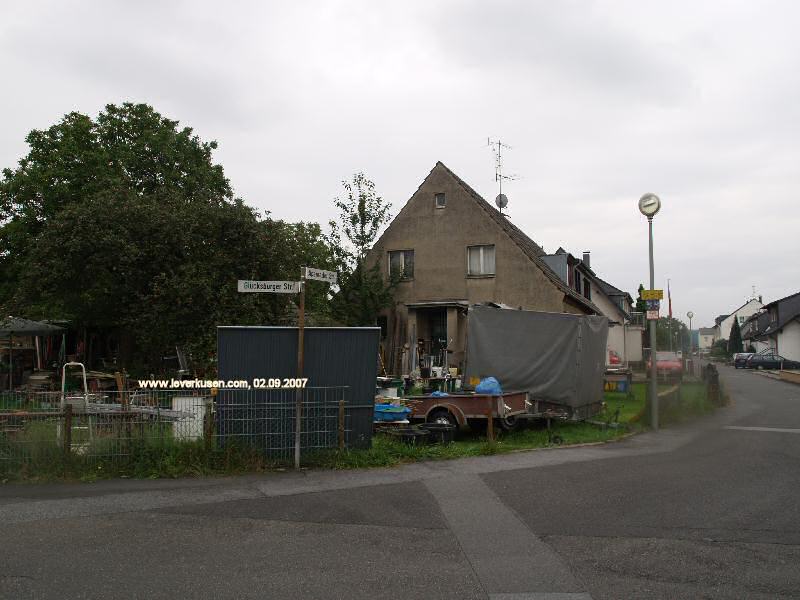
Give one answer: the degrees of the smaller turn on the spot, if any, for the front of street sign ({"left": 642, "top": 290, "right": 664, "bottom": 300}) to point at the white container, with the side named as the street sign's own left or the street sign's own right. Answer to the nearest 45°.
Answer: approximately 45° to the street sign's own right

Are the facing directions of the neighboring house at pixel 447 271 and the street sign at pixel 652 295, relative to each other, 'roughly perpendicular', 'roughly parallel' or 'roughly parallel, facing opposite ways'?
roughly parallel

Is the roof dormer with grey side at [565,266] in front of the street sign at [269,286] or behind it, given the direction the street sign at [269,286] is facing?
behind

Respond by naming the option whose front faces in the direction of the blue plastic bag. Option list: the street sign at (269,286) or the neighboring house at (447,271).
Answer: the neighboring house

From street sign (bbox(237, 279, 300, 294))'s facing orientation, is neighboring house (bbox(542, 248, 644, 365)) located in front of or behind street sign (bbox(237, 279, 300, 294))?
behind

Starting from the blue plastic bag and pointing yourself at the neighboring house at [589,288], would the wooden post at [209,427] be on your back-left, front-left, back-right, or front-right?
back-left

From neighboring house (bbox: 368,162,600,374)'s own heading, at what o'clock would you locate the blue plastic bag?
The blue plastic bag is roughly at 12 o'clock from the neighboring house.

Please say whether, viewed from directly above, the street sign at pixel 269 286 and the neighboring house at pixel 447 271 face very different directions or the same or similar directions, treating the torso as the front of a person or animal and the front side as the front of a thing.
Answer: same or similar directions

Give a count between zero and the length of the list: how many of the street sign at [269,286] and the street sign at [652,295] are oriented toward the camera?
2

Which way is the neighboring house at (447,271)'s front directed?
toward the camera

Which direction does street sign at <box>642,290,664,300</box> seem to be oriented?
toward the camera

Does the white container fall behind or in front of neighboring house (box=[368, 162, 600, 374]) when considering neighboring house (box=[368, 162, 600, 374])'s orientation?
in front

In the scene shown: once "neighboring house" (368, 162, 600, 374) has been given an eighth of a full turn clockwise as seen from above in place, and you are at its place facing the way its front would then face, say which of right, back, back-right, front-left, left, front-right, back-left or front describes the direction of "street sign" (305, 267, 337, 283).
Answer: front-left

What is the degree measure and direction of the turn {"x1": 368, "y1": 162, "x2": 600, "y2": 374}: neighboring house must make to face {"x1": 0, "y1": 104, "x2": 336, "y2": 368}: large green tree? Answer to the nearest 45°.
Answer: approximately 45° to its right
